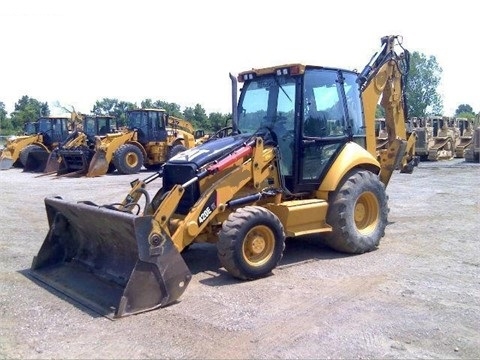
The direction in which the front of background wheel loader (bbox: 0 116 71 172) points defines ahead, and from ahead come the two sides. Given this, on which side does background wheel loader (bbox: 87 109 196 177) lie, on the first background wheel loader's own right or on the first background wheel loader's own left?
on the first background wheel loader's own left

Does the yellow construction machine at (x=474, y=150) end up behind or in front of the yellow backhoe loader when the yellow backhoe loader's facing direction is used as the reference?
behind

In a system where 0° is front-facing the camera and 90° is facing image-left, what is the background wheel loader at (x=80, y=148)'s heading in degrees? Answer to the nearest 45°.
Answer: approximately 45°

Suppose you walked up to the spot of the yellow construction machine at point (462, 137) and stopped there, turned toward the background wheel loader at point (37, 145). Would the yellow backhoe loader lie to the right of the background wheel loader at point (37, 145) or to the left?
left

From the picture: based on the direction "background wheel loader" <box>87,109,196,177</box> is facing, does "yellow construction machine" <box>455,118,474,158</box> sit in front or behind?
behind

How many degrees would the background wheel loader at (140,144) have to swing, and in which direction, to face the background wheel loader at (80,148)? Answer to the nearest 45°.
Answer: approximately 45° to its right

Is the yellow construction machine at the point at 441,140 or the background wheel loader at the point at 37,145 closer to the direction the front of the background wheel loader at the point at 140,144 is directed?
the background wheel loader

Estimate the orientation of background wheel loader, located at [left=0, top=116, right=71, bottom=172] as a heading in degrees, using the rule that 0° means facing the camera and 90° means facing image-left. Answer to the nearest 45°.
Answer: approximately 45°

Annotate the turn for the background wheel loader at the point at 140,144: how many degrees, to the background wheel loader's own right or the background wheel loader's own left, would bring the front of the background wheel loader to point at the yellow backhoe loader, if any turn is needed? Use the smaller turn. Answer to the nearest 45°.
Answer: approximately 45° to the background wheel loader's own left
